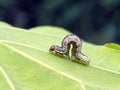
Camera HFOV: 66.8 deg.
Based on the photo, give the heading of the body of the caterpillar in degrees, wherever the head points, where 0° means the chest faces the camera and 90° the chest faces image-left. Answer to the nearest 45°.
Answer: approximately 90°
